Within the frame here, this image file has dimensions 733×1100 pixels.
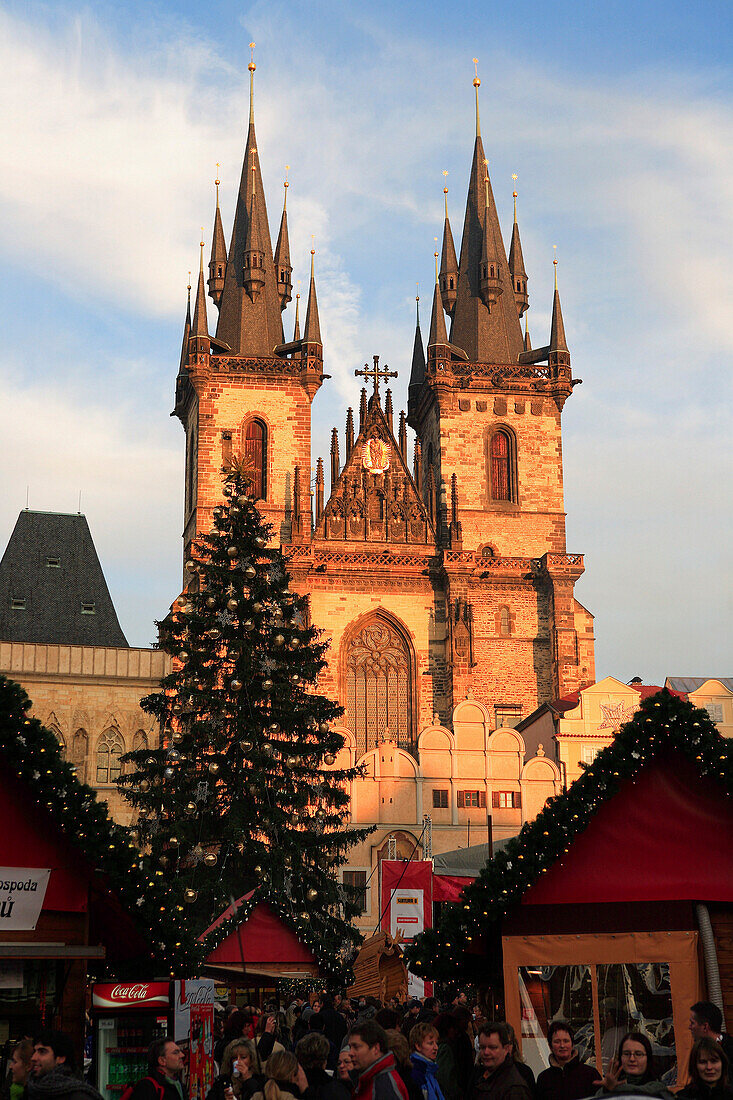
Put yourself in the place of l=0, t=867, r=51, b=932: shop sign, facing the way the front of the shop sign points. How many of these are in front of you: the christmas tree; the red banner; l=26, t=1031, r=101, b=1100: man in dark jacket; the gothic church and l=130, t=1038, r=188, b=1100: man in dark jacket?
2

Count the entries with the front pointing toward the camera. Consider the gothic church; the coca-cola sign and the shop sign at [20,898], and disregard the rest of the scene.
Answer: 3

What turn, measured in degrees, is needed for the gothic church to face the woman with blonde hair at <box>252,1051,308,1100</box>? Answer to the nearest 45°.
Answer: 0° — it already faces them

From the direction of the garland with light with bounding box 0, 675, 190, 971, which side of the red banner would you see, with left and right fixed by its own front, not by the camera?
front

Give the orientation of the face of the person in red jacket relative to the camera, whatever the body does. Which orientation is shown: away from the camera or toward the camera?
toward the camera

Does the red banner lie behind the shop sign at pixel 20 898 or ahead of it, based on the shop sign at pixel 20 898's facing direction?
behind

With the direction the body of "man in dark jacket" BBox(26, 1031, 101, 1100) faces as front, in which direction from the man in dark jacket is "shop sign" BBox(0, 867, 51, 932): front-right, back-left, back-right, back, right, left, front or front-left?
back-right

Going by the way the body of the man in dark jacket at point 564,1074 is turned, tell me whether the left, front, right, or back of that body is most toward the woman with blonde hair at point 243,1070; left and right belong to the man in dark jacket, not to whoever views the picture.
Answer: right

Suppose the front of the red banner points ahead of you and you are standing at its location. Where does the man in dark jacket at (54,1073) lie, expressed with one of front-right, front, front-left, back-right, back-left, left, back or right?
front

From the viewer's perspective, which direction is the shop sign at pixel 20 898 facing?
toward the camera

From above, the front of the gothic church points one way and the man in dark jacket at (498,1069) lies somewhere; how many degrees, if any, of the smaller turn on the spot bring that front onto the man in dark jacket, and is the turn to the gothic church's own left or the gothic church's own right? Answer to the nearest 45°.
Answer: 0° — it already faces them

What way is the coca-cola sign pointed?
toward the camera

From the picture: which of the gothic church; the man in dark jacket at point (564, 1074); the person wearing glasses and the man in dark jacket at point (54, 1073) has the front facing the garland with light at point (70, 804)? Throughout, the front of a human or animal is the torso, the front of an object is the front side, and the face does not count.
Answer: the gothic church

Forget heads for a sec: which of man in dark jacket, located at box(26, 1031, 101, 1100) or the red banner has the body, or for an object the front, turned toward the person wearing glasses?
the red banner
